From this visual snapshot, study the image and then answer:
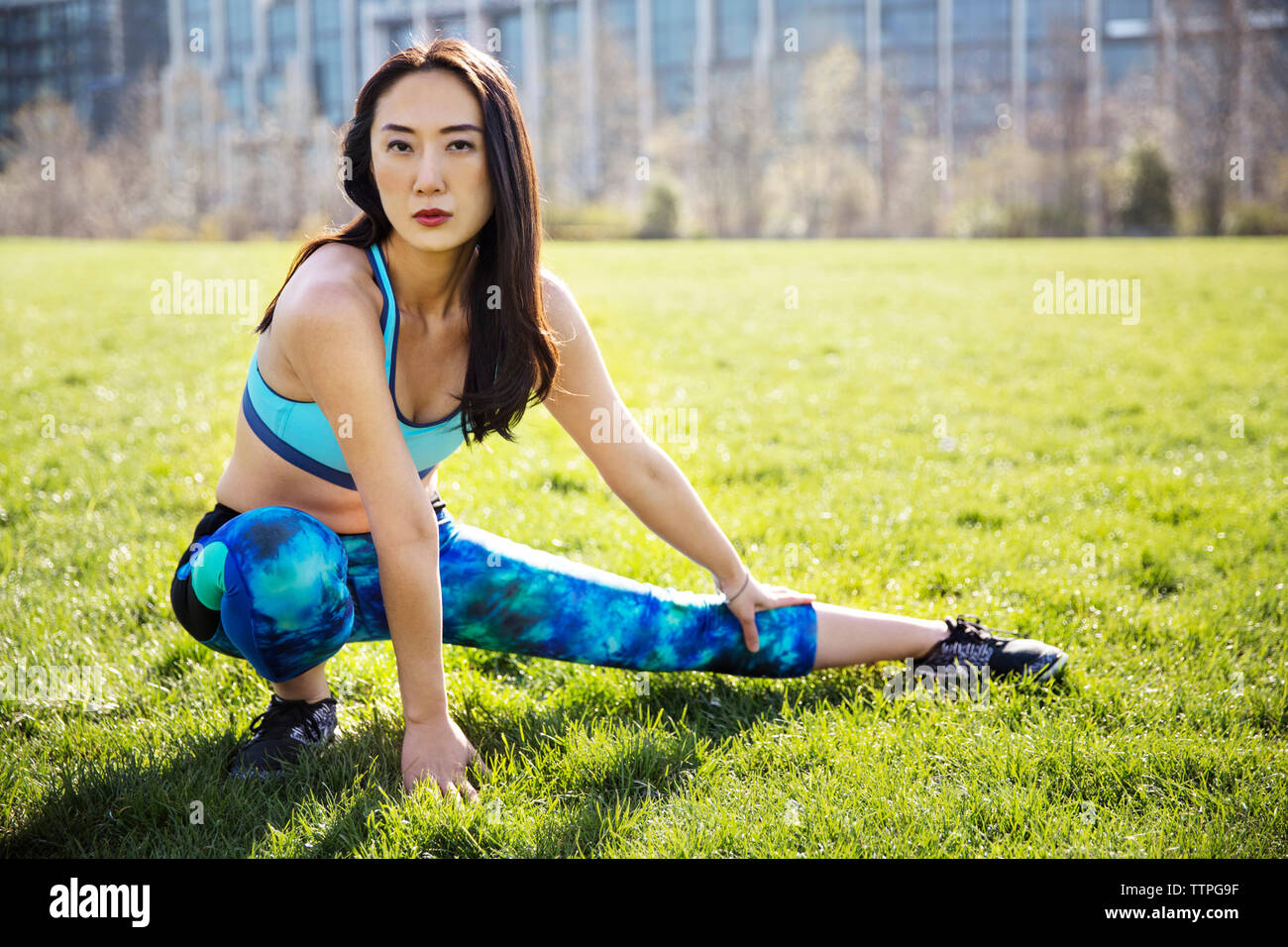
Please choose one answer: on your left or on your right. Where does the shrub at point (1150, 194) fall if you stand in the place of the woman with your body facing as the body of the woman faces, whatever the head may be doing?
on your left

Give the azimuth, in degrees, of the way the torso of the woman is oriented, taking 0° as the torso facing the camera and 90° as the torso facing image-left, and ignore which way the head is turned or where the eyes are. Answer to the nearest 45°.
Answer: approximately 315°
